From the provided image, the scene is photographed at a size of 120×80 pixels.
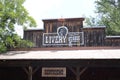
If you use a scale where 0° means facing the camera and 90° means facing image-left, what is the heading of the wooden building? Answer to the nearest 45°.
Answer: approximately 0°

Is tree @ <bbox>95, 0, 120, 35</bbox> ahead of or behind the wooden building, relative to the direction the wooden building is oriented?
behind
